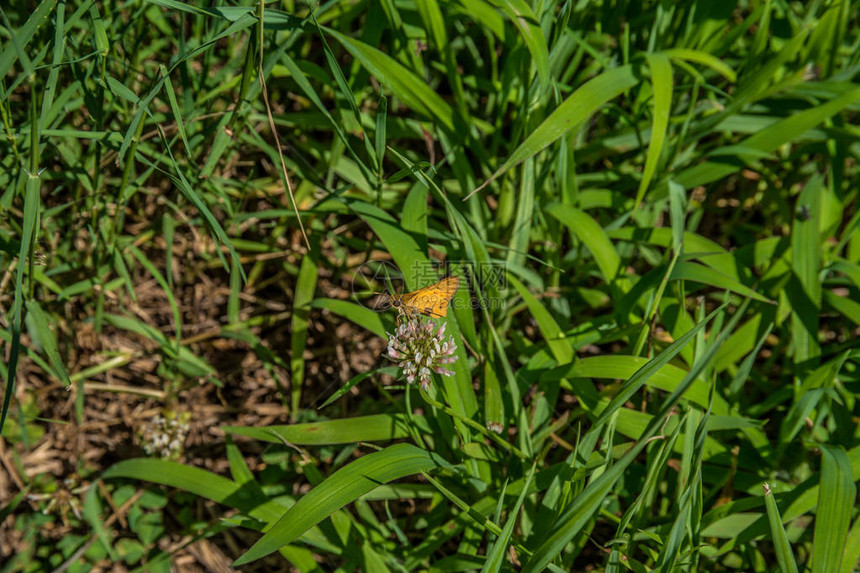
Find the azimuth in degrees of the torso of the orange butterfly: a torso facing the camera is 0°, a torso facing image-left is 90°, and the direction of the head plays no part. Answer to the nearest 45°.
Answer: approximately 90°

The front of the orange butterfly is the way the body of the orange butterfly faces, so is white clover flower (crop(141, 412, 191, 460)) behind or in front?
in front
